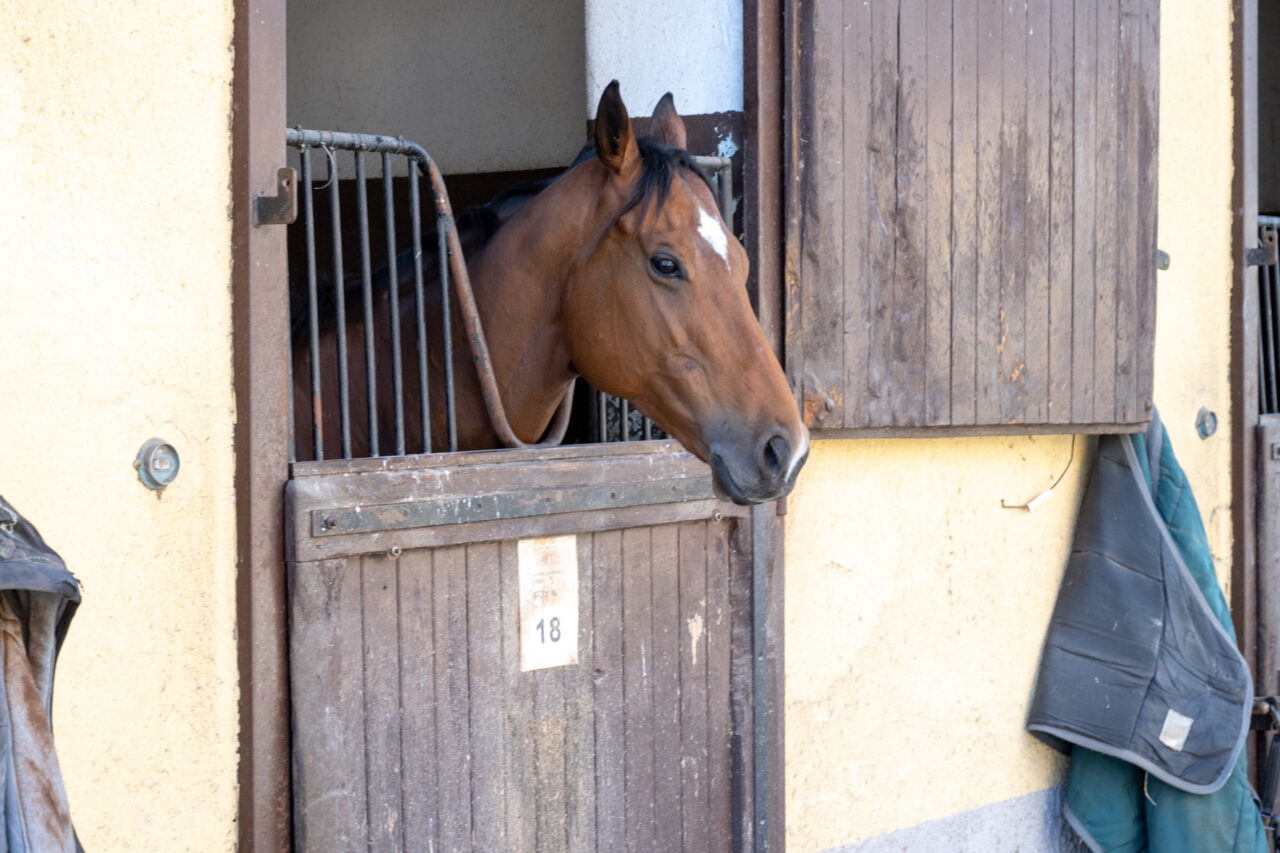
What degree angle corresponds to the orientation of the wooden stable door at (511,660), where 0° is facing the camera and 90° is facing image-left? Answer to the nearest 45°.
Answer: approximately 0°

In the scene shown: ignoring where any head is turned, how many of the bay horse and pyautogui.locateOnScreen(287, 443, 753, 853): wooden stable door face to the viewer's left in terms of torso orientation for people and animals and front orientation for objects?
0

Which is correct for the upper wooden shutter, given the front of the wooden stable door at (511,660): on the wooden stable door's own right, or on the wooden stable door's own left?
on the wooden stable door's own left

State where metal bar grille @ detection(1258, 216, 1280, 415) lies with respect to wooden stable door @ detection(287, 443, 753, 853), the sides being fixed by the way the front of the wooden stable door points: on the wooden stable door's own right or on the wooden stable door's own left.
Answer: on the wooden stable door's own left

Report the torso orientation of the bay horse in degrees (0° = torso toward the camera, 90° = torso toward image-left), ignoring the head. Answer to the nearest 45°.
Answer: approximately 315°
